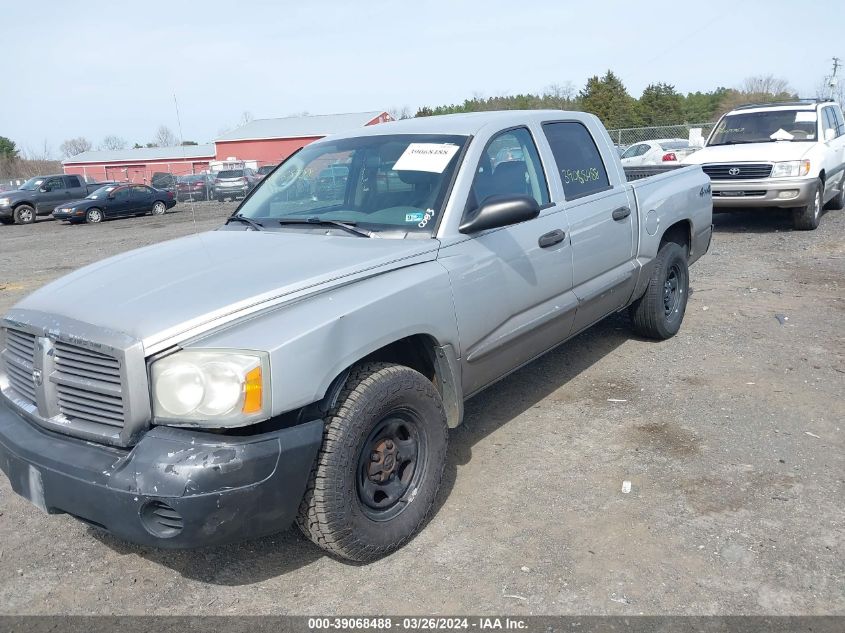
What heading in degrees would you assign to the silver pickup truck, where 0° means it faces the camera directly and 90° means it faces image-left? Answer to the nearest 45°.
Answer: approximately 45°

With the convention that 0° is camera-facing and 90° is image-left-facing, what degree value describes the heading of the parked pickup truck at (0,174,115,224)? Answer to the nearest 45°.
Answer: approximately 45°

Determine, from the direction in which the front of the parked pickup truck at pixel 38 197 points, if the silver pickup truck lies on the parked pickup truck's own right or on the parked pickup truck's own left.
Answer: on the parked pickup truck's own left

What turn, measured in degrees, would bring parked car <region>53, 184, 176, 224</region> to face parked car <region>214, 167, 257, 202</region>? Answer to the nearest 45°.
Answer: approximately 180°
